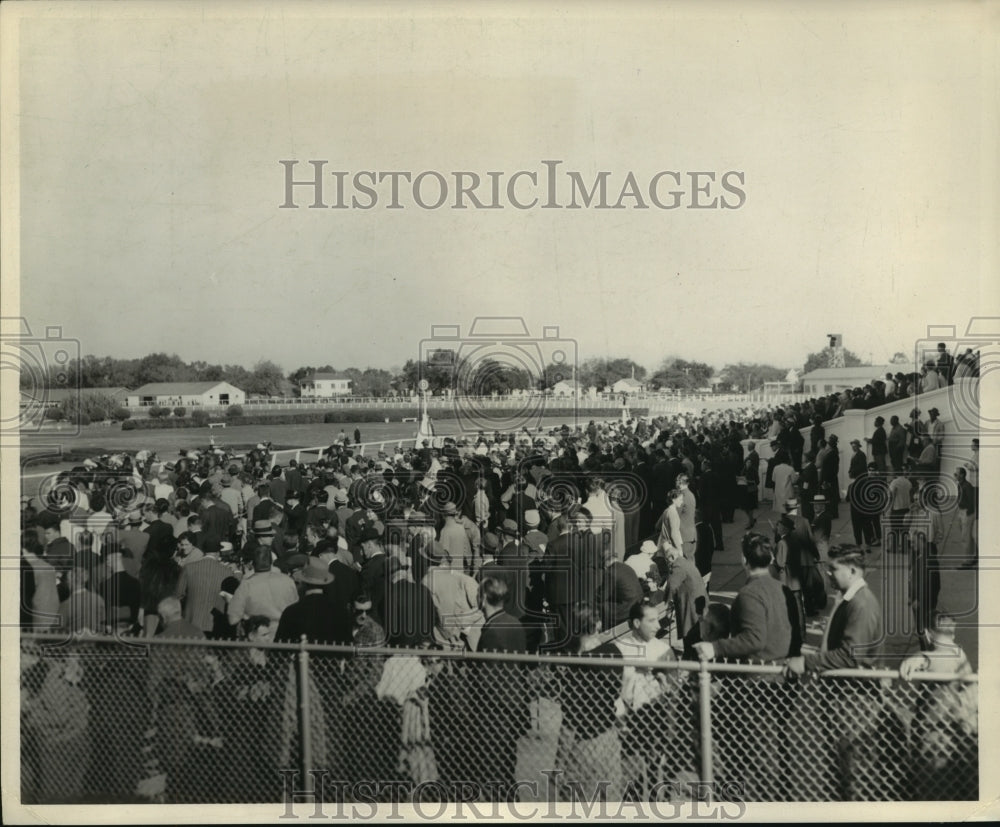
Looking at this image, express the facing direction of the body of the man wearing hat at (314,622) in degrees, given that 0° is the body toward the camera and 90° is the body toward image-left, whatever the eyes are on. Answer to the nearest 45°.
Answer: approximately 180°

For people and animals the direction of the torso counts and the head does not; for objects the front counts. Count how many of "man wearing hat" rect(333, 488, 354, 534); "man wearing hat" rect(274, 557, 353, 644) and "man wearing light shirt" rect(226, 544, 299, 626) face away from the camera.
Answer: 3

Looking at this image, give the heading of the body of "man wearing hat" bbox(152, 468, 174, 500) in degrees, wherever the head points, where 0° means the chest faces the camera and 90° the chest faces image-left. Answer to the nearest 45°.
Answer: approximately 180°

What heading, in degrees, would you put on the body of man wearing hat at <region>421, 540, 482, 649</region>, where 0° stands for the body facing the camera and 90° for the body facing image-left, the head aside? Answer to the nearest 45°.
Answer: approximately 135°

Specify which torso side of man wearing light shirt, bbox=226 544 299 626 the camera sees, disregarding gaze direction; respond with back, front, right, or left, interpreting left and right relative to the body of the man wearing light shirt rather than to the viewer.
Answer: back

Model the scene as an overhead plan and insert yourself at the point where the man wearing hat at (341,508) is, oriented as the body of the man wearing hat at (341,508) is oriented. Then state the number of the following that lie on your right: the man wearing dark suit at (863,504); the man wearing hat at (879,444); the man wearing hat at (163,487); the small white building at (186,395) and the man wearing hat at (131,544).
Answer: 2

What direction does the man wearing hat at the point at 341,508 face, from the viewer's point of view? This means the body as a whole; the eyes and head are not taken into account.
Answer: away from the camera

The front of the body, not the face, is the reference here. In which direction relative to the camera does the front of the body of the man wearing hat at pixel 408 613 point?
away from the camera

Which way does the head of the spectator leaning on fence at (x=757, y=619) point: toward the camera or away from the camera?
away from the camera

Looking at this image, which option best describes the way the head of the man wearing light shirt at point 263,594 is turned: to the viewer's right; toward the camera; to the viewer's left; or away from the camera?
away from the camera
